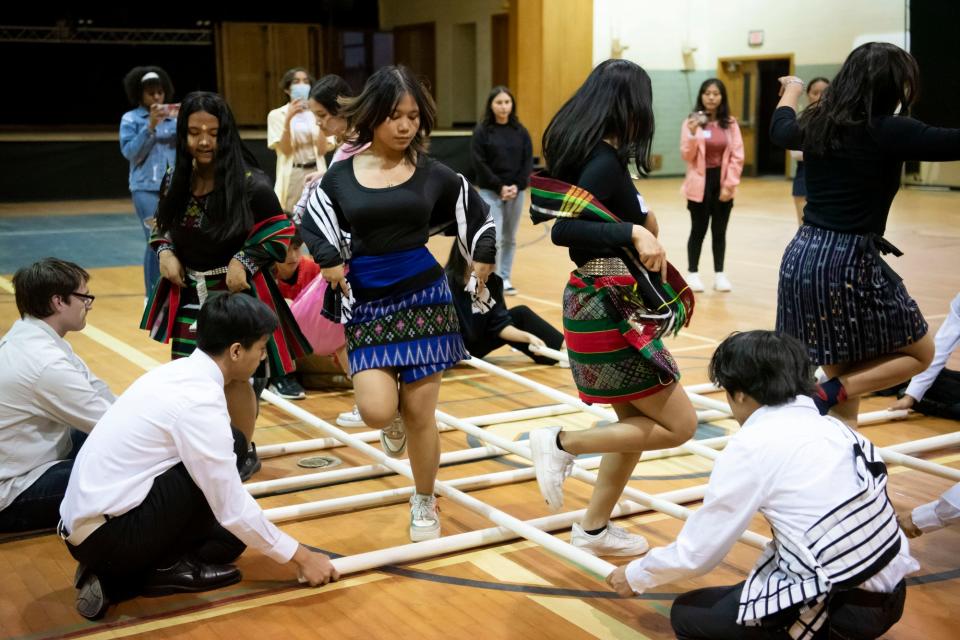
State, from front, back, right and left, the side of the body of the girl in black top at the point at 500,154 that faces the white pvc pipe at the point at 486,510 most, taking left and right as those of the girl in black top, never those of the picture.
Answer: front

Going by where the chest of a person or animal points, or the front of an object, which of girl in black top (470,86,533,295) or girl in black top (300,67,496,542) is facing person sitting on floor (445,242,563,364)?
girl in black top (470,86,533,295)

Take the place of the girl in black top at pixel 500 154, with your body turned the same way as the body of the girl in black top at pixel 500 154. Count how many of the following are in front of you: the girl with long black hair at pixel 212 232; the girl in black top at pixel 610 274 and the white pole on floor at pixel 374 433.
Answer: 3

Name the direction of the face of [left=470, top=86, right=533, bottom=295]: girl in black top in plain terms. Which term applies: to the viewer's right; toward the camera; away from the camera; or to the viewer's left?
toward the camera

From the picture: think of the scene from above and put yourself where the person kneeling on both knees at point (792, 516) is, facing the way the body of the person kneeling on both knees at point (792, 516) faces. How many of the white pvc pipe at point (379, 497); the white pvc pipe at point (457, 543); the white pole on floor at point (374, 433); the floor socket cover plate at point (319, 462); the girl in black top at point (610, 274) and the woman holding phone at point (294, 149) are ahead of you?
6

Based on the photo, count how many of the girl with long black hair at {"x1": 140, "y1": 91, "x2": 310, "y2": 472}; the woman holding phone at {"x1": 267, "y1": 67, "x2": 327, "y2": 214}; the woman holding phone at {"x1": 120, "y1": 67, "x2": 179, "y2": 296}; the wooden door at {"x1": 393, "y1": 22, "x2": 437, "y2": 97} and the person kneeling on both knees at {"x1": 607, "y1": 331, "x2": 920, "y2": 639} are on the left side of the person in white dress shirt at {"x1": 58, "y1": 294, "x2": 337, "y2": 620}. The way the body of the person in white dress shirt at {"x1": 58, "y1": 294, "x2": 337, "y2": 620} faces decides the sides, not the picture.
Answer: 4

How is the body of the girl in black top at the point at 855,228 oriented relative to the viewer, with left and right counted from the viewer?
facing away from the viewer and to the right of the viewer

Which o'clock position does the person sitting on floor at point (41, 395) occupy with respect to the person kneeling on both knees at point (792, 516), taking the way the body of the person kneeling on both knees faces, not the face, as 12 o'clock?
The person sitting on floor is roughly at 11 o'clock from the person kneeling on both knees.

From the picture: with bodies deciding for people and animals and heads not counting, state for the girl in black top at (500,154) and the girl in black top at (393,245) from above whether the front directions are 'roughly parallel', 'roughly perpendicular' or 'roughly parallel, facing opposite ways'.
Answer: roughly parallel

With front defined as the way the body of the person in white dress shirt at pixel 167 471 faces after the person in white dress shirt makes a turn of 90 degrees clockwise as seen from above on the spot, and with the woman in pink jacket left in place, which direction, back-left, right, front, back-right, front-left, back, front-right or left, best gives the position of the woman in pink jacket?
back-left

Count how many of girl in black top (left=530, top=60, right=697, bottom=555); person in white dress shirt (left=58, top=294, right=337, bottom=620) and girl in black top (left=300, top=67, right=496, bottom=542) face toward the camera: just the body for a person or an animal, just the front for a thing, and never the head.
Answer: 1

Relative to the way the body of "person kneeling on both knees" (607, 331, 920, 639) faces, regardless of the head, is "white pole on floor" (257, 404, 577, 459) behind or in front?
in front

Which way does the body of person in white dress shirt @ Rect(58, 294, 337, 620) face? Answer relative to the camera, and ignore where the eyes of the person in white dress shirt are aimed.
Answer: to the viewer's right

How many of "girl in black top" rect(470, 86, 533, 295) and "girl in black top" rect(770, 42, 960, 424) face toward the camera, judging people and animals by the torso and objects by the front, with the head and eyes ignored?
1

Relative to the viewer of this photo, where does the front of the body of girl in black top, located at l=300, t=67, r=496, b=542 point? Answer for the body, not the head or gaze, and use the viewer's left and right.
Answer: facing the viewer

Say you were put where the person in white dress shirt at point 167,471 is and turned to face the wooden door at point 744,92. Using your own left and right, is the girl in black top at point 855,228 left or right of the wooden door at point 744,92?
right

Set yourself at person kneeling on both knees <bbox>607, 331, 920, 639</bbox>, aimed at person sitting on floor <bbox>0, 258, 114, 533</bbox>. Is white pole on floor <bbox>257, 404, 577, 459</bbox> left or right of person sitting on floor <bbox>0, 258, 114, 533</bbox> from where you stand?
right

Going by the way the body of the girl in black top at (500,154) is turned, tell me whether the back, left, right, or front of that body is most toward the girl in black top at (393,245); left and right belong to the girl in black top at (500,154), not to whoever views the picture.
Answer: front
